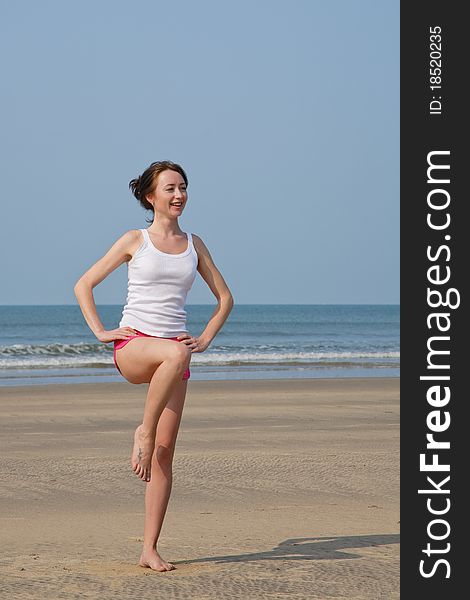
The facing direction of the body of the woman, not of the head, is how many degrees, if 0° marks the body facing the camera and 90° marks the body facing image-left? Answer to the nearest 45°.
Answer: approximately 315°
